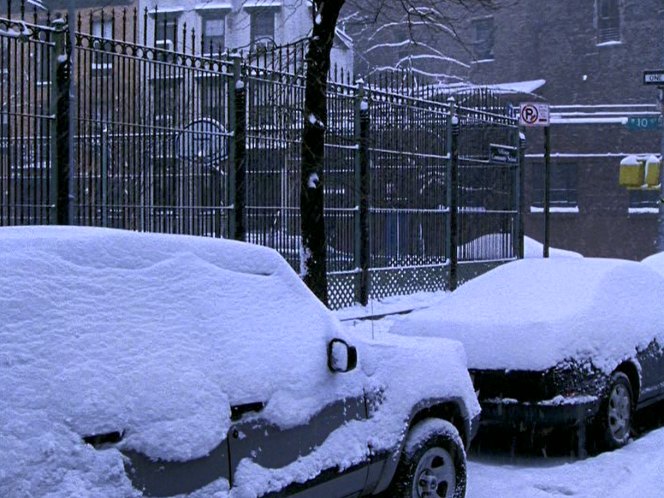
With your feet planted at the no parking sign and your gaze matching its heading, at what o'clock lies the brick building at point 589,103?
The brick building is roughly at 6 o'clock from the no parking sign.

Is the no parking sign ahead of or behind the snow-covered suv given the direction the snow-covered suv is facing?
ahead

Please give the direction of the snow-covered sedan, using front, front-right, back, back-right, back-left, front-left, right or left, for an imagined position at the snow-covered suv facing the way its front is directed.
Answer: front

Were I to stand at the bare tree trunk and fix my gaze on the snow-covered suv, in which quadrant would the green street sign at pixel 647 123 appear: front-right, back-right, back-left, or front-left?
back-left

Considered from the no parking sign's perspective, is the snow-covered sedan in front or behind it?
in front

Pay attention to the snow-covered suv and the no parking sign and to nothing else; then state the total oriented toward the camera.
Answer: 1

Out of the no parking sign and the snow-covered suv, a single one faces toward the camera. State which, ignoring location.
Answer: the no parking sign

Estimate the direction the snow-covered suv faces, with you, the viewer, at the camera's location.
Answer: facing away from the viewer and to the right of the viewer

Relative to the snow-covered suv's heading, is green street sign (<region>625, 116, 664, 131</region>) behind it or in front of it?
in front

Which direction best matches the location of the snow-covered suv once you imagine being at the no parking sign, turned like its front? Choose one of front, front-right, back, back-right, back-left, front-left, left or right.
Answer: front

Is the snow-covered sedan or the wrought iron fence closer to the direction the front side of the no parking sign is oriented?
the snow-covered sedan

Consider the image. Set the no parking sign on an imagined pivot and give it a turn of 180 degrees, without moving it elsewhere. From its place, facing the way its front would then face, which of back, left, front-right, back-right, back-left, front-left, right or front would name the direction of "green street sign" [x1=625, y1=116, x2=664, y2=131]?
front-right

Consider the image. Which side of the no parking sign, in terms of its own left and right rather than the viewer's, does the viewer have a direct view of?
front
